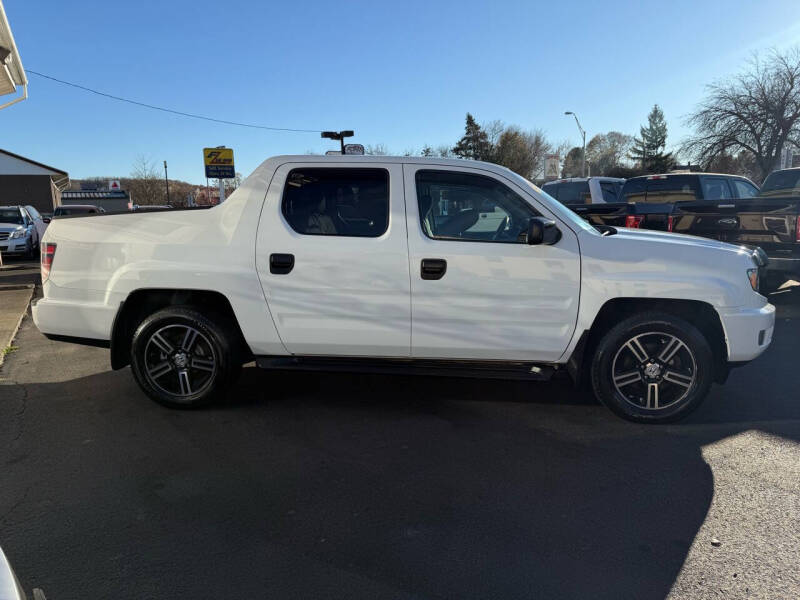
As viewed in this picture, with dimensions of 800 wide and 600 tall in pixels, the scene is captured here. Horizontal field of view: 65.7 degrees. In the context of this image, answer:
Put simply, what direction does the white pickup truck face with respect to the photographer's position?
facing to the right of the viewer

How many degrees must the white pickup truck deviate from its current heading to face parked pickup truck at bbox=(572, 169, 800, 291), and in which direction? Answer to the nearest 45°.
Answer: approximately 45° to its left

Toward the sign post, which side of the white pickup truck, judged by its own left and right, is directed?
left

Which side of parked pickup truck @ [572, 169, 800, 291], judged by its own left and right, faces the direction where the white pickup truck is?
back

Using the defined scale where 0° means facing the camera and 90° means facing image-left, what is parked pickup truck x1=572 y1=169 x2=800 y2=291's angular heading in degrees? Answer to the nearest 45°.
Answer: approximately 225°

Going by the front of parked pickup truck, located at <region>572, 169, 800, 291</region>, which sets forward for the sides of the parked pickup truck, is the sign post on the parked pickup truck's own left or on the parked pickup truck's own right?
on the parked pickup truck's own left

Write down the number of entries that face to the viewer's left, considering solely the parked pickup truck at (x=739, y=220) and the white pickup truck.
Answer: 0

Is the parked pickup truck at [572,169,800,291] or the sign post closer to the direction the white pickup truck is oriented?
the parked pickup truck
